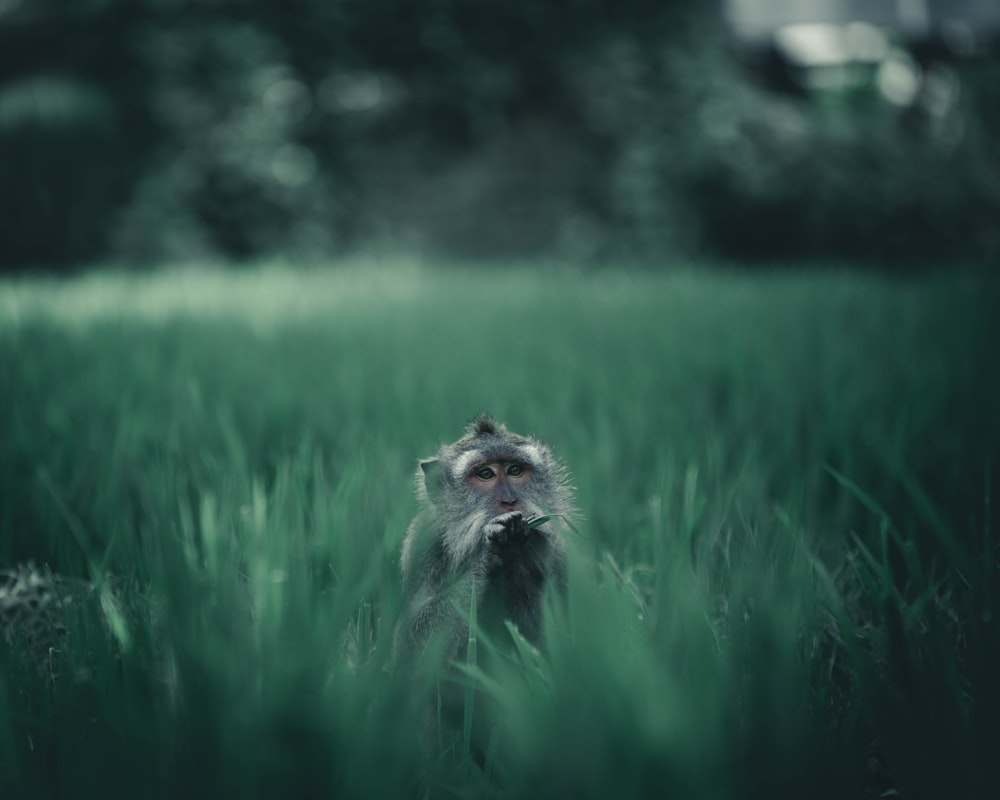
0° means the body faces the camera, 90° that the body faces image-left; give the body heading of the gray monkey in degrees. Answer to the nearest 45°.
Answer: approximately 315°
